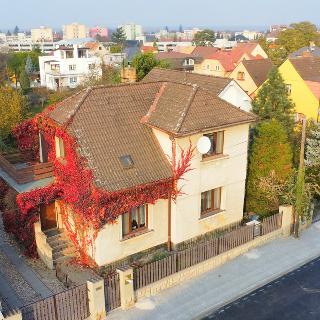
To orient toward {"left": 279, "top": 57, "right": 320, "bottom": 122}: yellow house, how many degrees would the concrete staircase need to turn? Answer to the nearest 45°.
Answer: approximately 90° to its left

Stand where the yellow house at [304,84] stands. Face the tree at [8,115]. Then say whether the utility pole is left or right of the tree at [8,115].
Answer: left

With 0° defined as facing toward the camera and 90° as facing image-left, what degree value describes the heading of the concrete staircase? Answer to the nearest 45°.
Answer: approximately 315°

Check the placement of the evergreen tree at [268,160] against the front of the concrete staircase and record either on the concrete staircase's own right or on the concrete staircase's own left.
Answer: on the concrete staircase's own left

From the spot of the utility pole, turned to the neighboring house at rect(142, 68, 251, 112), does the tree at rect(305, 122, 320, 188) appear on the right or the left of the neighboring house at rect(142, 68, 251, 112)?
right

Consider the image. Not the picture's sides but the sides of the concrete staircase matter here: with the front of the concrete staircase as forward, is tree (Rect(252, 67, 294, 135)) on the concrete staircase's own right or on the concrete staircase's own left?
on the concrete staircase's own left

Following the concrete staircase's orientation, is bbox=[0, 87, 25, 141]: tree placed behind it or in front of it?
behind

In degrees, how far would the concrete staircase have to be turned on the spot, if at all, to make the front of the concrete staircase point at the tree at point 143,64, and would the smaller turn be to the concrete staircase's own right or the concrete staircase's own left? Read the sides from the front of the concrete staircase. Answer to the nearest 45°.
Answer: approximately 135° to the concrete staircase's own left
